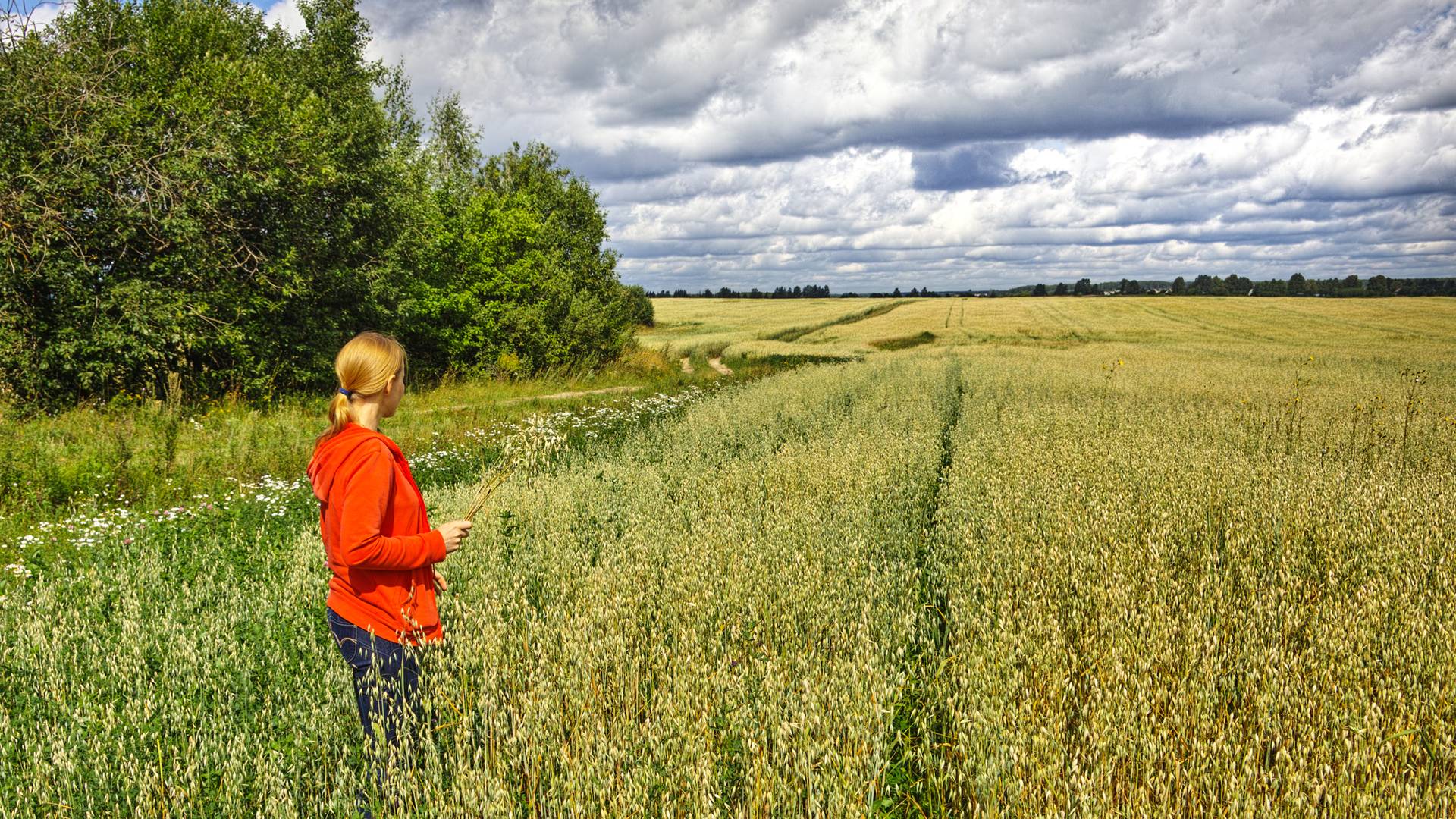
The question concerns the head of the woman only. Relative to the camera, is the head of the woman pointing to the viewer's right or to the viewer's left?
to the viewer's right

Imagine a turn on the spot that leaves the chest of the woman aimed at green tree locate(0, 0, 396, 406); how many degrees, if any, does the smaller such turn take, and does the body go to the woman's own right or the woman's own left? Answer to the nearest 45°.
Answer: approximately 90° to the woman's own left

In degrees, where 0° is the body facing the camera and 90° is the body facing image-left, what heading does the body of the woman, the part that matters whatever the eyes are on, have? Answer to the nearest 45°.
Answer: approximately 270°
